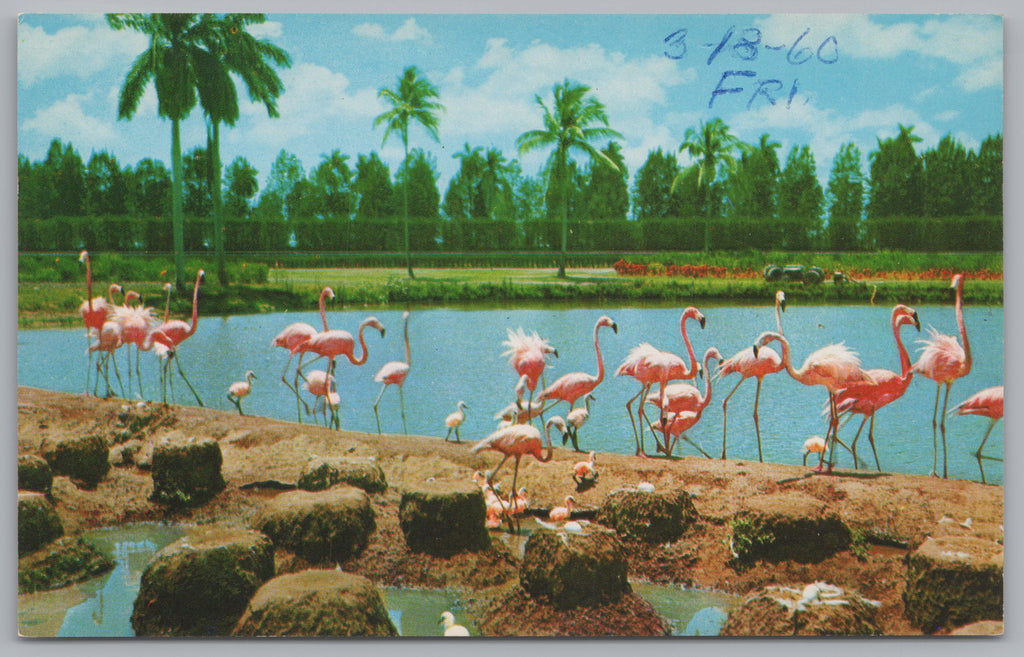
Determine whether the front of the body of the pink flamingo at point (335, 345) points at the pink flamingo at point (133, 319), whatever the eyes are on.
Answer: no

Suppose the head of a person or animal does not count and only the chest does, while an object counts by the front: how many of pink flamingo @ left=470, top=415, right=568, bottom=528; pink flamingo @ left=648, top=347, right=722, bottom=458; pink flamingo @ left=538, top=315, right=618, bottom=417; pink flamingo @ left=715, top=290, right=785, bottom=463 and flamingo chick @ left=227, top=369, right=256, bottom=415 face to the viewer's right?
5

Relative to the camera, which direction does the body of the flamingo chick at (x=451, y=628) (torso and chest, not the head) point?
to the viewer's left

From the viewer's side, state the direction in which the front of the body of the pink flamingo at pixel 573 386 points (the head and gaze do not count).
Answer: to the viewer's right

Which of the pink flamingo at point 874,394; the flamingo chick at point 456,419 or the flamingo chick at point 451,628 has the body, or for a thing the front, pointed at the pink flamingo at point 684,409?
the flamingo chick at point 456,419

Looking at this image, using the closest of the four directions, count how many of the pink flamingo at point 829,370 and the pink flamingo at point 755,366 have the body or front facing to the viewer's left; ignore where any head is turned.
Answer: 1

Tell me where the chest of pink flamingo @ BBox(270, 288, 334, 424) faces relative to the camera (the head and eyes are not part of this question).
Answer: to the viewer's right

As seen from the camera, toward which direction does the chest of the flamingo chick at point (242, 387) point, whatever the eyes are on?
to the viewer's right

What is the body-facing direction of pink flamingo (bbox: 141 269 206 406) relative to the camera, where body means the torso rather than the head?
to the viewer's right

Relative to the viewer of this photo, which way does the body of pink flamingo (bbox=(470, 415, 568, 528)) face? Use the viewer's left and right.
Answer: facing to the right of the viewer

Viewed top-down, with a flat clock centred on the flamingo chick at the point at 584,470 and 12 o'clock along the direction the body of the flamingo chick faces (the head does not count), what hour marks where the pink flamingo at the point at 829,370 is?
The pink flamingo is roughly at 12 o'clock from the flamingo chick.

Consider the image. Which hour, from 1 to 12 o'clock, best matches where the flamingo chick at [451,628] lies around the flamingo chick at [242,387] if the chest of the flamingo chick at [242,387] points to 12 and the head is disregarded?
the flamingo chick at [451,628] is roughly at 2 o'clock from the flamingo chick at [242,387].

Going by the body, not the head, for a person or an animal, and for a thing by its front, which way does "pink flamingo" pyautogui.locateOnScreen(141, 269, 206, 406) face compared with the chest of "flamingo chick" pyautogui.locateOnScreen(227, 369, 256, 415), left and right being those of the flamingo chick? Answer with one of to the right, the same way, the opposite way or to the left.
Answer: the same way

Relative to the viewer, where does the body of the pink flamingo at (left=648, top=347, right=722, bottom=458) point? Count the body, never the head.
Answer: to the viewer's right

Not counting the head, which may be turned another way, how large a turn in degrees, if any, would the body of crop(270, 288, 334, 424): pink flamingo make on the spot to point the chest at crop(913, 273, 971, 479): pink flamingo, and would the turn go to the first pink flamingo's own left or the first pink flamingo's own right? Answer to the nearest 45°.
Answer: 0° — it already faces it
